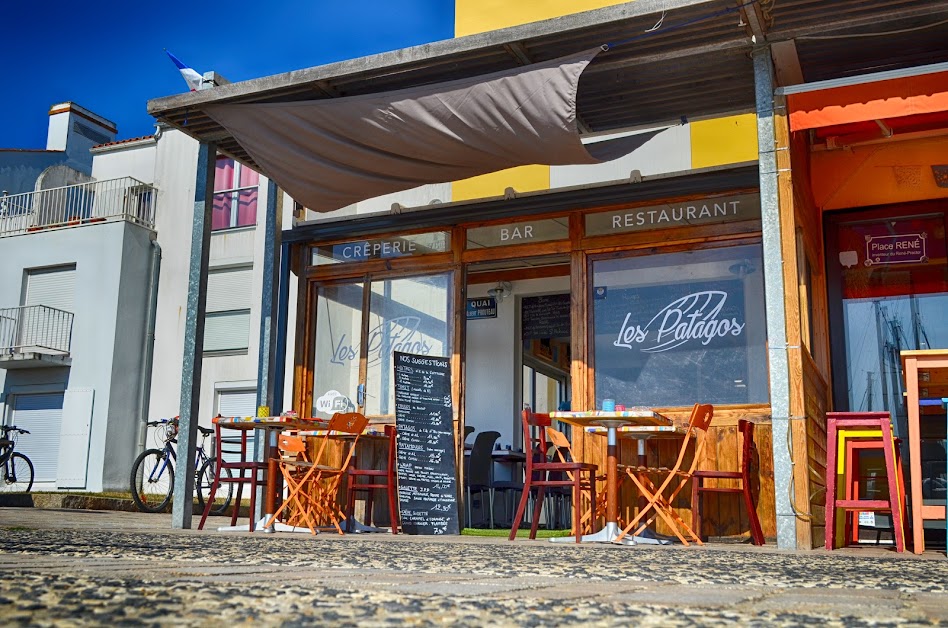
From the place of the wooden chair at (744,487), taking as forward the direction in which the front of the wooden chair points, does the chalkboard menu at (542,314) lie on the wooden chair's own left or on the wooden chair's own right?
on the wooden chair's own right

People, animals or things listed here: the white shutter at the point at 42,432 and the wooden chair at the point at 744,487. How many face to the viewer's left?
1

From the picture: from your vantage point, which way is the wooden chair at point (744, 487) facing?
to the viewer's left

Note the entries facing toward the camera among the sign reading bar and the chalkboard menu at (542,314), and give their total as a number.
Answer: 2

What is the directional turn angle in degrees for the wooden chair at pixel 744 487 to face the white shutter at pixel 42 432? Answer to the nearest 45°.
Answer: approximately 45° to its right

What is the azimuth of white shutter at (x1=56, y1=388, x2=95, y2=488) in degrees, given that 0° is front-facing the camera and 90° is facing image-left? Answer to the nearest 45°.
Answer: approximately 0°
